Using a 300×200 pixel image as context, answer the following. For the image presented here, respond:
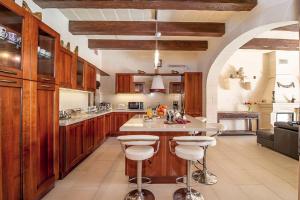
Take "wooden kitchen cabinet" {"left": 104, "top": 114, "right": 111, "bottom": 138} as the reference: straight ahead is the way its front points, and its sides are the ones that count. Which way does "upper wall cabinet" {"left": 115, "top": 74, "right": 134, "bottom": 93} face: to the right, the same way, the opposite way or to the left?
to the right

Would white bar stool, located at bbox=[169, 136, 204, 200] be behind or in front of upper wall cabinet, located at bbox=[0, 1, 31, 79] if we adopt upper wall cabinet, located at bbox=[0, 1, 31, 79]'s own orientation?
in front

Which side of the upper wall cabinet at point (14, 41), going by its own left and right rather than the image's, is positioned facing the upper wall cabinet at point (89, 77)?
left

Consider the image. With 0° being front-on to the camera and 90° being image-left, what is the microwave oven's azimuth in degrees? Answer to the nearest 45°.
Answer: approximately 0°

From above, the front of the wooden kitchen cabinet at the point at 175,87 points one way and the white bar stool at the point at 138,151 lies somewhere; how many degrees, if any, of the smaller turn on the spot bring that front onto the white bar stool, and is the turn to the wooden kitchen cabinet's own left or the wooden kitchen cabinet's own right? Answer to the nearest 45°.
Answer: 0° — it already faces it

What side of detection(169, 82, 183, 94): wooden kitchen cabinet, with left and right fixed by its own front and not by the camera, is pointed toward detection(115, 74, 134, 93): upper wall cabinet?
right

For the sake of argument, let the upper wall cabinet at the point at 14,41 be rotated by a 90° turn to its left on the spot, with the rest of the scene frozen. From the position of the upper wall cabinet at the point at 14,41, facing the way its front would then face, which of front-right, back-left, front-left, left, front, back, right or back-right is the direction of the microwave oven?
front

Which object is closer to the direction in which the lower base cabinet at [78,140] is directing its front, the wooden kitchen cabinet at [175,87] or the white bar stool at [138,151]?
the white bar stool

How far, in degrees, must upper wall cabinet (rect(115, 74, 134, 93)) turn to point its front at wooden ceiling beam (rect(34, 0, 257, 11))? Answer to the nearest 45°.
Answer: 0° — it already faces it

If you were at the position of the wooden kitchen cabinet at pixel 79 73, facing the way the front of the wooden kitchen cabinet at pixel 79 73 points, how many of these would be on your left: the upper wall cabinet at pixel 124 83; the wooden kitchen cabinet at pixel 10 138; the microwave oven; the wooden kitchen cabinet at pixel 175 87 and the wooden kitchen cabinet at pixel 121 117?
4

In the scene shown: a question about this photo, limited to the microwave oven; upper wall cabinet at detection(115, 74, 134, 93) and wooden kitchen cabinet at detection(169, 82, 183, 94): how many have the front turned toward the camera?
3

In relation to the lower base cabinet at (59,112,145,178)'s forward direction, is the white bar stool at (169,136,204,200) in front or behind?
in front

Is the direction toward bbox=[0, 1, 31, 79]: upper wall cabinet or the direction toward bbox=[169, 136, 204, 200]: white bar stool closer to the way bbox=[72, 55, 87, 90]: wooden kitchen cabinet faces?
the white bar stool

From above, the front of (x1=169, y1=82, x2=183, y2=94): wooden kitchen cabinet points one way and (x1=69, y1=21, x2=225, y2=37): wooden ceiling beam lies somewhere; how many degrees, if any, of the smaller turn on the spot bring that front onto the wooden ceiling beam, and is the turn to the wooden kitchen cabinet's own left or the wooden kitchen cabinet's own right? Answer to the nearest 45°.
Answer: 0° — it already faces it

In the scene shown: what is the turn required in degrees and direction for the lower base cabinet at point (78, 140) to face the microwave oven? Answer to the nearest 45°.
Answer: approximately 90° to its left

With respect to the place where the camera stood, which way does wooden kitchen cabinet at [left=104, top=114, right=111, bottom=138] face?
facing to the right of the viewer

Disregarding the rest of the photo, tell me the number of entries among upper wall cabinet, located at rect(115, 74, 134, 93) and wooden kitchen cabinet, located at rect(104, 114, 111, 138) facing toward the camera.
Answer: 1

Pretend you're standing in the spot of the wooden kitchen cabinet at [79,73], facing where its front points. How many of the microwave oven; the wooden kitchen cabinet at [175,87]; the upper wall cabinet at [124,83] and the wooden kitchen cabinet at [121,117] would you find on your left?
4

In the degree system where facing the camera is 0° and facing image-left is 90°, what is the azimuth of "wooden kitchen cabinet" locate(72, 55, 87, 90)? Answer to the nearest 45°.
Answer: approximately 315°
